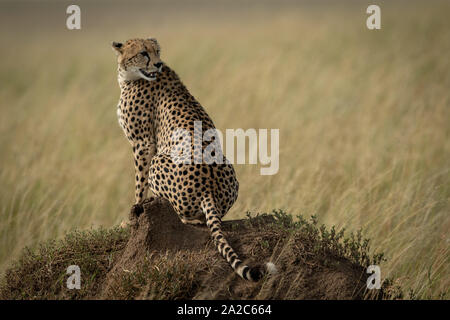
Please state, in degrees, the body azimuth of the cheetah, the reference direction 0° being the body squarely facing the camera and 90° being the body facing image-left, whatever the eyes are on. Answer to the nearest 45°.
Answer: approximately 135°
